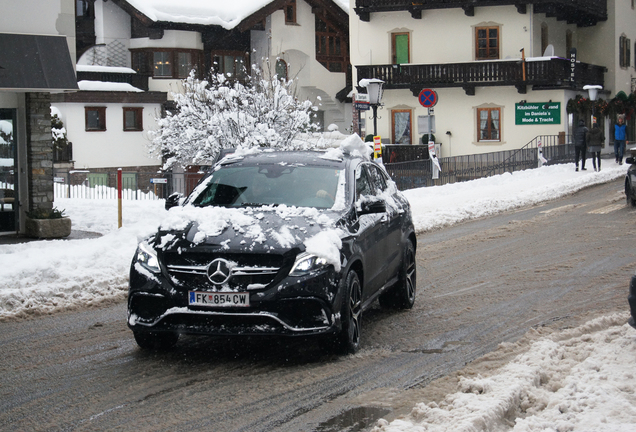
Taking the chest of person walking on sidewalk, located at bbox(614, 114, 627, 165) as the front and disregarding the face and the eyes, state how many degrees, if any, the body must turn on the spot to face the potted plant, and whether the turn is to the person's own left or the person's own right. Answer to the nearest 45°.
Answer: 0° — they already face it

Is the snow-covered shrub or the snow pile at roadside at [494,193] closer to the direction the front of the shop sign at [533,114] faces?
the snow pile at roadside

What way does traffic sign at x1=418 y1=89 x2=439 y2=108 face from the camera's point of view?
toward the camera

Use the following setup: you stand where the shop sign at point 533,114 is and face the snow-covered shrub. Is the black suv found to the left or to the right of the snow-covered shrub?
left

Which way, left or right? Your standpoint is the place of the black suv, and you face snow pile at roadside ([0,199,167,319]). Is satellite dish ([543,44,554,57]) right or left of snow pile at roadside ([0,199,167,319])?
right

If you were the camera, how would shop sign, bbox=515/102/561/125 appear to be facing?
facing the viewer

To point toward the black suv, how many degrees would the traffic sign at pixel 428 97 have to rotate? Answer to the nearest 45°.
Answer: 0° — it already faces it

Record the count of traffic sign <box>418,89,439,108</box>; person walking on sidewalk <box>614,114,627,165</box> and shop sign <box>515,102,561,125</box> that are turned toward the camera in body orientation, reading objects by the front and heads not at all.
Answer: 3

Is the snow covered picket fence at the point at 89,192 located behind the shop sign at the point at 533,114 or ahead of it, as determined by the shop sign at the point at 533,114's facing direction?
ahead

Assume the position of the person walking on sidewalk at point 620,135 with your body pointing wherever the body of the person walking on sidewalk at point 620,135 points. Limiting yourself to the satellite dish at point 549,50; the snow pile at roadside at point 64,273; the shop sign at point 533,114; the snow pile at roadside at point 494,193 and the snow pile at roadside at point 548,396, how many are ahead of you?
3

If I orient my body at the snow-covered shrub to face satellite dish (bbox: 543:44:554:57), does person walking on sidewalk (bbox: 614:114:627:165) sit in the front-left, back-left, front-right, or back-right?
front-right

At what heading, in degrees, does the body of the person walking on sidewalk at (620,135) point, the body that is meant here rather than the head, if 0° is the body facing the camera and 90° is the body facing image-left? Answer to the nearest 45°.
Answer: approximately 0°

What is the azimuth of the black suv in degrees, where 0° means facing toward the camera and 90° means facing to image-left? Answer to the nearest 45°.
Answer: approximately 45°
